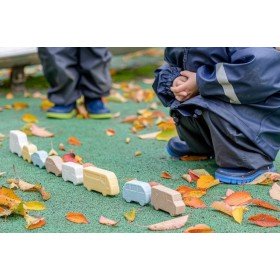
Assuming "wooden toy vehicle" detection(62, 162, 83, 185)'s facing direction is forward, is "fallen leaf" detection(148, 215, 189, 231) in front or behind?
in front

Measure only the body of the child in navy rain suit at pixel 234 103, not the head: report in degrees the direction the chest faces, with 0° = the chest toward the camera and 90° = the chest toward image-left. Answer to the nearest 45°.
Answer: approximately 45°

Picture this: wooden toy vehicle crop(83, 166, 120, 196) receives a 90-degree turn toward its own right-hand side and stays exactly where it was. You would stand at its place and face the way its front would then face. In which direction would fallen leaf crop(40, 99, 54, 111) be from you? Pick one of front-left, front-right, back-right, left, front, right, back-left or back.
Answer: back-right

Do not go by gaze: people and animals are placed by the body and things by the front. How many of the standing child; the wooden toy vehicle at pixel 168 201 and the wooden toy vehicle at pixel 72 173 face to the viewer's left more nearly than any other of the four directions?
0

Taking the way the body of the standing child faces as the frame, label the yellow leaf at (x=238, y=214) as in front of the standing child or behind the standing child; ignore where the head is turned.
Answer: in front

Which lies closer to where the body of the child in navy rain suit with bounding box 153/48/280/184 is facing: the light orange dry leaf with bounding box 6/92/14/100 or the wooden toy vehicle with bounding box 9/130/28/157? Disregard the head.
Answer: the wooden toy vehicle

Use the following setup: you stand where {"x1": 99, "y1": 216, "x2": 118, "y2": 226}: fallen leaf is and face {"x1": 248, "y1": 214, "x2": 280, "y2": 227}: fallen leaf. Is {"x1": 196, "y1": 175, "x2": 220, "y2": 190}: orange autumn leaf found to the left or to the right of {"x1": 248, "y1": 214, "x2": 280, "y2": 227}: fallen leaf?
left

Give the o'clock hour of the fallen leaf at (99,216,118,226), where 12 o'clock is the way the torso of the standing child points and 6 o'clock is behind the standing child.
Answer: The fallen leaf is roughly at 12 o'clock from the standing child.

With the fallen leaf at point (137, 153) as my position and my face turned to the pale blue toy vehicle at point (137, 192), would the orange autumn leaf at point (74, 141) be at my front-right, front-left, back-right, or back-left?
back-right

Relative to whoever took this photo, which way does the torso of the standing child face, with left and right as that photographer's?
facing the viewer

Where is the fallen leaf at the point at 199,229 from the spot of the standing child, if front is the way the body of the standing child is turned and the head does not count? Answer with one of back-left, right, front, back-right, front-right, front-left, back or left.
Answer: front

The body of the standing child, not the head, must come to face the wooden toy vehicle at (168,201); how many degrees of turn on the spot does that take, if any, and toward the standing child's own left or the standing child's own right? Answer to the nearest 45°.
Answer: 0° — they already face it
